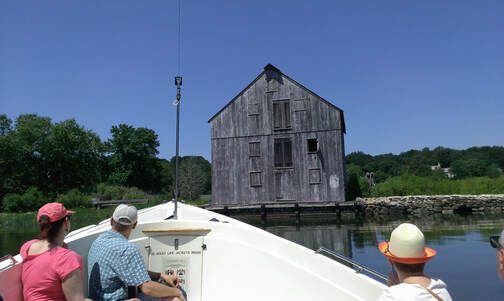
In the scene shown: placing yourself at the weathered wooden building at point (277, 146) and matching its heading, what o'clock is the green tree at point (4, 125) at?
The green tree is roughly at 4 o'clock from the weathered wooden building.

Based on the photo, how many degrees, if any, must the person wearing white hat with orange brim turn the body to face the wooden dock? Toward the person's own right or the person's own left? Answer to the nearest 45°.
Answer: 0° — they already face it

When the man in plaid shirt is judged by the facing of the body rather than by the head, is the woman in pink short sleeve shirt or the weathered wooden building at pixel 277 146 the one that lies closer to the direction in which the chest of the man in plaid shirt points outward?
the weathered wooden building

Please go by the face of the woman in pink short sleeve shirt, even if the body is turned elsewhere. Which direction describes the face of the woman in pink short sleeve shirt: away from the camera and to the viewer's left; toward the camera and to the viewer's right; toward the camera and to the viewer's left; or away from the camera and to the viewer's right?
away from the camera and to the viewer's right

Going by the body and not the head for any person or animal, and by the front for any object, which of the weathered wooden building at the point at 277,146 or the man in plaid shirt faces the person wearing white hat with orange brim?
the weathered wooden building

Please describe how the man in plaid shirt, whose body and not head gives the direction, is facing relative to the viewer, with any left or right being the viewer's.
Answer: facing away from the viewer and to the right of the viewer

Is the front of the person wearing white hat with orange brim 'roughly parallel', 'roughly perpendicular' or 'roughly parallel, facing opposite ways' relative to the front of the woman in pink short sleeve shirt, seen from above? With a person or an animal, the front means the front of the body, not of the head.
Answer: roughly parallel

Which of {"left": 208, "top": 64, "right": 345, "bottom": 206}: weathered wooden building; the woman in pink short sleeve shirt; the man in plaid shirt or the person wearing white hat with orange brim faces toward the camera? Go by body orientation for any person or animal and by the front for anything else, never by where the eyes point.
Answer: the weathered wooden building

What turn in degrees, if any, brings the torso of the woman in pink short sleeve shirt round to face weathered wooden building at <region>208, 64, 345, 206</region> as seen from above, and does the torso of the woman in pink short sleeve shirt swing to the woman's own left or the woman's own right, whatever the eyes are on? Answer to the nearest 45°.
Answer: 0° — they already face it

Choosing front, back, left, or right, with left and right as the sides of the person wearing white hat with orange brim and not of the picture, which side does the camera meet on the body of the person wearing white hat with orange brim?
back

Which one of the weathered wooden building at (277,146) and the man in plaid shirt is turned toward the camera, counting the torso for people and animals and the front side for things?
the weathered wooden building

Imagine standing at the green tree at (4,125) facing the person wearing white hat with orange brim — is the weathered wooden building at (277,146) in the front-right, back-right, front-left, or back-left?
front-left

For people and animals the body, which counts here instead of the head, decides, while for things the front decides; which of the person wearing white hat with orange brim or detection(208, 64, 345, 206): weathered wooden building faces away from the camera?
the person wearing white hat with orange brim

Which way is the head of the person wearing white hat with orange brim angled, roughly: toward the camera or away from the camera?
away from the camera

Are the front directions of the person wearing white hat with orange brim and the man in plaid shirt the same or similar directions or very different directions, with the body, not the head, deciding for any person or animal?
same or similar directions

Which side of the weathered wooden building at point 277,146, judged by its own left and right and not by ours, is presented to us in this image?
front

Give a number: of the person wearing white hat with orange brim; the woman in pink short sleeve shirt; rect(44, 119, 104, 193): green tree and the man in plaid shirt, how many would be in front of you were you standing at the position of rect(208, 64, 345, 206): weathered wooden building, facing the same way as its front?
3

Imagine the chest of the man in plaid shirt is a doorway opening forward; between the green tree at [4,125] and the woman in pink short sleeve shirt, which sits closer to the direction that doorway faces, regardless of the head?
the green tree

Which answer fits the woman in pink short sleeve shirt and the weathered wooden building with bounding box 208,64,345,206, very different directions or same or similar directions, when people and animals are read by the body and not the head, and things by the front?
very different directions

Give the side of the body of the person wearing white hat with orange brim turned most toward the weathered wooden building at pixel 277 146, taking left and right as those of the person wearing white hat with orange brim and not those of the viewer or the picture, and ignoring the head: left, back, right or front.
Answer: front
